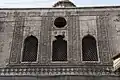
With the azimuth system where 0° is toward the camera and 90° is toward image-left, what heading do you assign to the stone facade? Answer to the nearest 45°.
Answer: approximately 0°
